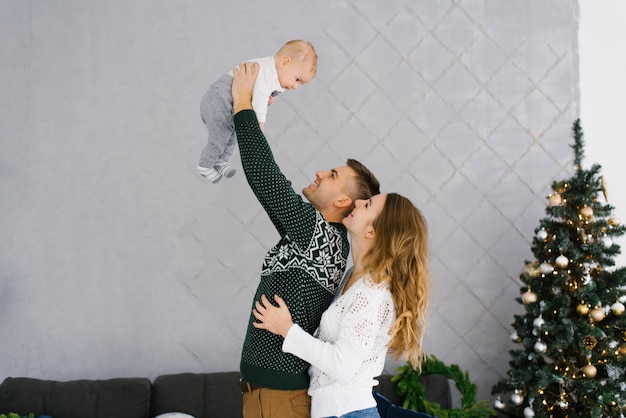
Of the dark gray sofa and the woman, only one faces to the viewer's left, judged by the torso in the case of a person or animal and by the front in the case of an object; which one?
the woman

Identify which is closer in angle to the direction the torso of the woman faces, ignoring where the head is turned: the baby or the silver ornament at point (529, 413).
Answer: the baby

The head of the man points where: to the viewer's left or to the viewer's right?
to the viewer's left

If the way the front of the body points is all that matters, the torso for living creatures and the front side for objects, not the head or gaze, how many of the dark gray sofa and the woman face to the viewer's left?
1

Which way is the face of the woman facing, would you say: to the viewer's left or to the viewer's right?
to the viewer's left

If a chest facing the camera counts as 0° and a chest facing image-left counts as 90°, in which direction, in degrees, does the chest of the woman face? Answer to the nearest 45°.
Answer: approximately 90°

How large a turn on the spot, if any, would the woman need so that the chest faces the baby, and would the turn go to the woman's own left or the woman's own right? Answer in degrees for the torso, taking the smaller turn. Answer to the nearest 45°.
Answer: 0° — they already face them
